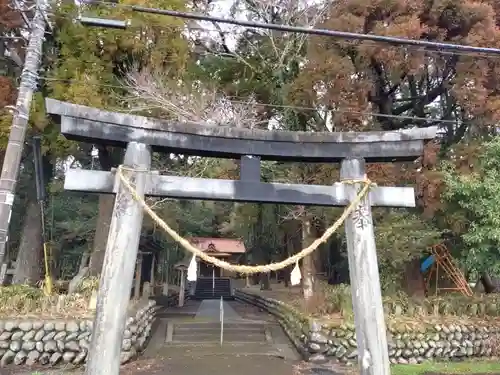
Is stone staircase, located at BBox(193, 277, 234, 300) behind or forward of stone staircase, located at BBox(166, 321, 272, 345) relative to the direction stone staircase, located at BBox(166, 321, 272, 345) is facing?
behind

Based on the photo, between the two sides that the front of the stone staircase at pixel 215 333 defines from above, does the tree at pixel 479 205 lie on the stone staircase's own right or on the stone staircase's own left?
on the stone staircase's own left

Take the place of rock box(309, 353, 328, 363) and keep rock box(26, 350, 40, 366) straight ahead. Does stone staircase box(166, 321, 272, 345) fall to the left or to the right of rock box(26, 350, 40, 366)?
right

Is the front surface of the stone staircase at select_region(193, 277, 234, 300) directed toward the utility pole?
yes

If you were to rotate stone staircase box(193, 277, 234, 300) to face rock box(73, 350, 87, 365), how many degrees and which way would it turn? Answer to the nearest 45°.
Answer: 0° — it already faces it

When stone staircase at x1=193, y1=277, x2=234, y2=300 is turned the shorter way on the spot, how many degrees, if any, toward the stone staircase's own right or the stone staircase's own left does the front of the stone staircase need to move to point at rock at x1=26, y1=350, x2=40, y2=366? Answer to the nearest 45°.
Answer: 0° — it already faces it

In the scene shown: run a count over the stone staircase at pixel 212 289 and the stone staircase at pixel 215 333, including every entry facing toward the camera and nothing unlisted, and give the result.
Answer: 2

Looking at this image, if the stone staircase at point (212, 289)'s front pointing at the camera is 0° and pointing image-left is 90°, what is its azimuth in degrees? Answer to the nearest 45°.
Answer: approximately 0°

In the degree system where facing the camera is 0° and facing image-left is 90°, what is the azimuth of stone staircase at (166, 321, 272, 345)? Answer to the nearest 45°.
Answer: approximately 0°
